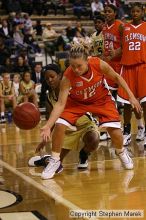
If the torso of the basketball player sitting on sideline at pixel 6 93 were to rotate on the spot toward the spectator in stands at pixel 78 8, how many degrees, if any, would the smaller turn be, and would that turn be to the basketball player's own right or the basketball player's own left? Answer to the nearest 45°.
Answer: approximately 180°

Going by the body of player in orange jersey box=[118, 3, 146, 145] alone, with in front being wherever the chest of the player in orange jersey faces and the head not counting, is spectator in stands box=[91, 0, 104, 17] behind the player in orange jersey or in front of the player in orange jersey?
behind

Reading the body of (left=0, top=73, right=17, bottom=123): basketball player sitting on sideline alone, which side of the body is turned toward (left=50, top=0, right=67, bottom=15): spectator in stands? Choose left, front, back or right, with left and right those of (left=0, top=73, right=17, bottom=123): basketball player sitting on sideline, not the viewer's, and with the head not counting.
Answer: back

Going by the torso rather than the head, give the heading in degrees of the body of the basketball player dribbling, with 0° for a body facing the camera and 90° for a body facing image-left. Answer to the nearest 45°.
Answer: approximately 0°

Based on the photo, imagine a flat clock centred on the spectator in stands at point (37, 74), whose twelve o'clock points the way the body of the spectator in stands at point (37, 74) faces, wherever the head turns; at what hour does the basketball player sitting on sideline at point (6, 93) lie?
the basketball player sitting on sideline at point (6, 93) is roughly at 1 o'clock from the spectator in stands at point (37, 74).

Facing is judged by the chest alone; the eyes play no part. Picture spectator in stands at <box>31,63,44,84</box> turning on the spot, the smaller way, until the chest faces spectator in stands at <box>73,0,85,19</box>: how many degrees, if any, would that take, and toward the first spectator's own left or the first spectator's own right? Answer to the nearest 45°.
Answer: approximately 180°

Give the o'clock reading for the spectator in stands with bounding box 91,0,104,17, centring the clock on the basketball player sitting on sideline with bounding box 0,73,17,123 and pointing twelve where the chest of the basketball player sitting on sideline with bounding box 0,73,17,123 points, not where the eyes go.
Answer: the spectator in stands with bounding box 91,0,104,17 is roughly at 7 o'clock from the basketball player sitting on sideline with bounding box 0,73,17,123.
